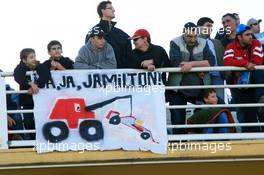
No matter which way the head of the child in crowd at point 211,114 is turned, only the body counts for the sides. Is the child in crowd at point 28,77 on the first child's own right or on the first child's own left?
on the first child's own right

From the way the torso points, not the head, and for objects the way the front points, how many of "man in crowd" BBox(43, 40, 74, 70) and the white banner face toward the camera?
2

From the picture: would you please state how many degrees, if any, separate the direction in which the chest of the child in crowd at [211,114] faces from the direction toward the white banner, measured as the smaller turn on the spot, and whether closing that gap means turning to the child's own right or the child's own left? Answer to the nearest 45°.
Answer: approximately 135° to the child's own right

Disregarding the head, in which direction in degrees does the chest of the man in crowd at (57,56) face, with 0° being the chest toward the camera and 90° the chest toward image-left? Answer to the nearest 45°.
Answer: approximately 0°

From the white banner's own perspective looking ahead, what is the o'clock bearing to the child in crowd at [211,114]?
The child in crowd is roughly at 9 o'clock from the white banner.

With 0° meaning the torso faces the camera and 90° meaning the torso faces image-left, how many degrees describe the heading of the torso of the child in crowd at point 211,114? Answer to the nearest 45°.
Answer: approximately 315°

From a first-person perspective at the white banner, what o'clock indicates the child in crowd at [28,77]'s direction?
The child in crowd is roughly at 3 o'clock from the white banner.
